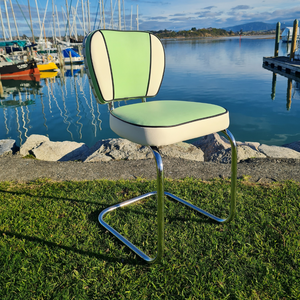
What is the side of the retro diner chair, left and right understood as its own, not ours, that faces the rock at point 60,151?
back

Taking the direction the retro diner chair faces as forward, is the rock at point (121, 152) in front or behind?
behind

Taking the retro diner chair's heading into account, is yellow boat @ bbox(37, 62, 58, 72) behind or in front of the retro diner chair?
behind

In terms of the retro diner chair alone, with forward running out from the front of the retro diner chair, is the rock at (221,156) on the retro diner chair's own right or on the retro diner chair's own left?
on the retro diner chair's own left

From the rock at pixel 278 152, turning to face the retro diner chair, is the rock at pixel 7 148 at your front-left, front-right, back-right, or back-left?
front-right

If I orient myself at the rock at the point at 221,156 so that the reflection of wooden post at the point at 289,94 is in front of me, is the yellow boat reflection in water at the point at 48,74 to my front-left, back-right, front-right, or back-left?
front-left

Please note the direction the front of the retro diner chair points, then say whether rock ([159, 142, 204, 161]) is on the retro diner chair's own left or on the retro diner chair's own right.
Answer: on the retro diner chair's own left

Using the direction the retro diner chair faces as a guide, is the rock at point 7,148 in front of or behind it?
behind

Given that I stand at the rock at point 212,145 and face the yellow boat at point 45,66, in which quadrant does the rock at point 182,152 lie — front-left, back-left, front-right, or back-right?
back-left

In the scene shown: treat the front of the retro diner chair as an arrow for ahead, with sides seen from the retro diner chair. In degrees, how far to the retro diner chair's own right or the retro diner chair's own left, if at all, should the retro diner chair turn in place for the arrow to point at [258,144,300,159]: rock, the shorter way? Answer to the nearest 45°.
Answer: approximately 90° to the retro diner chair's own left

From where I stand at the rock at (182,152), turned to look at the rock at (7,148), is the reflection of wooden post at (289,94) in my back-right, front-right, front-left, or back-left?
back-right
